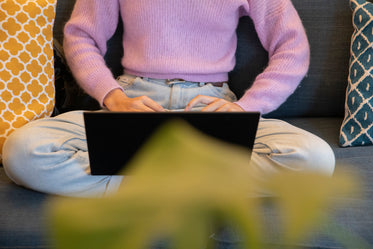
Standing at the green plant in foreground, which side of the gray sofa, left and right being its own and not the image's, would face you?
front

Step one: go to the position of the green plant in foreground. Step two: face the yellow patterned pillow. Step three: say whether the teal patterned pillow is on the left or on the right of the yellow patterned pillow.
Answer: right

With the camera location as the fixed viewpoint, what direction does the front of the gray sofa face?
facing the viewer

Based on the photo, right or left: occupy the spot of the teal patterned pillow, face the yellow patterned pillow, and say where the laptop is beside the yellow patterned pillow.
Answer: left
